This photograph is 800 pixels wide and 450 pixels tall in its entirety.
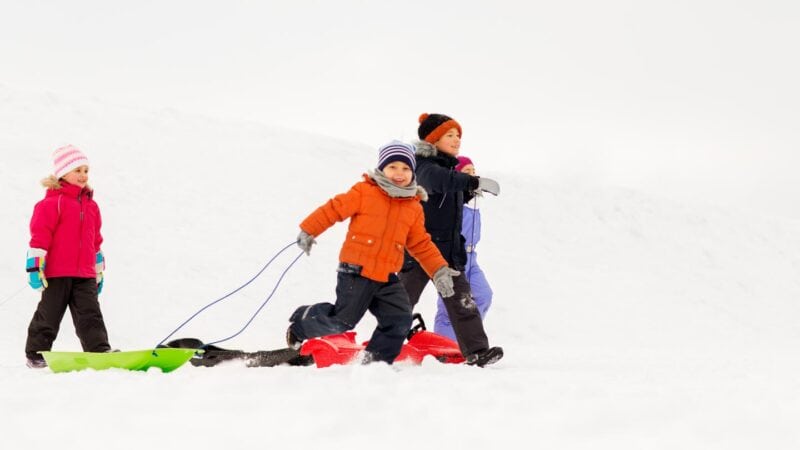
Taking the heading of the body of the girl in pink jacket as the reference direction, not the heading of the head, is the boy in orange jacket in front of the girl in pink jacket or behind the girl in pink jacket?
in front

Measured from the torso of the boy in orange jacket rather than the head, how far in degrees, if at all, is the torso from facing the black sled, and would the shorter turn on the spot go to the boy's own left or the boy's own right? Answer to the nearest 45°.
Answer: approximately 135° to the boy's own right

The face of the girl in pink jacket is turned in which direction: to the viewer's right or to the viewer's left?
to the viewer's right

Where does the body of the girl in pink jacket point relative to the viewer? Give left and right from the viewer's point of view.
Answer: facing the viewer and to the right of the viewer

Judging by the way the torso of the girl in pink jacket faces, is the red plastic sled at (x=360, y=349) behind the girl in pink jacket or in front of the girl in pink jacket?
in front

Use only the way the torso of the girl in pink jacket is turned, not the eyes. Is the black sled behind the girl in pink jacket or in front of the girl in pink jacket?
in front

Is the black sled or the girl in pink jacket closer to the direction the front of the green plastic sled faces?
the black sled

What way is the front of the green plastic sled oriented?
to the viewer's right

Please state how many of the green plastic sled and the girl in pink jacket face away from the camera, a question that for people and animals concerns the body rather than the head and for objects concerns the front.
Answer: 0

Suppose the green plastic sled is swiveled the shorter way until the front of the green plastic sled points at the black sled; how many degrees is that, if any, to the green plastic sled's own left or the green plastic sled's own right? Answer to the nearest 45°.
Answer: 0° — it already faces it
